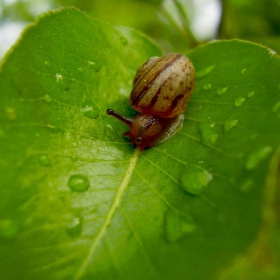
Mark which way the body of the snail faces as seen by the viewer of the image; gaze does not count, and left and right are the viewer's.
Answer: facing the viewer and to the left of the viewer

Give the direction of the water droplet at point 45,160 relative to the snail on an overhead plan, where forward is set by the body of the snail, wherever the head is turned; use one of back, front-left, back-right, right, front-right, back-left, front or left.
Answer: front
